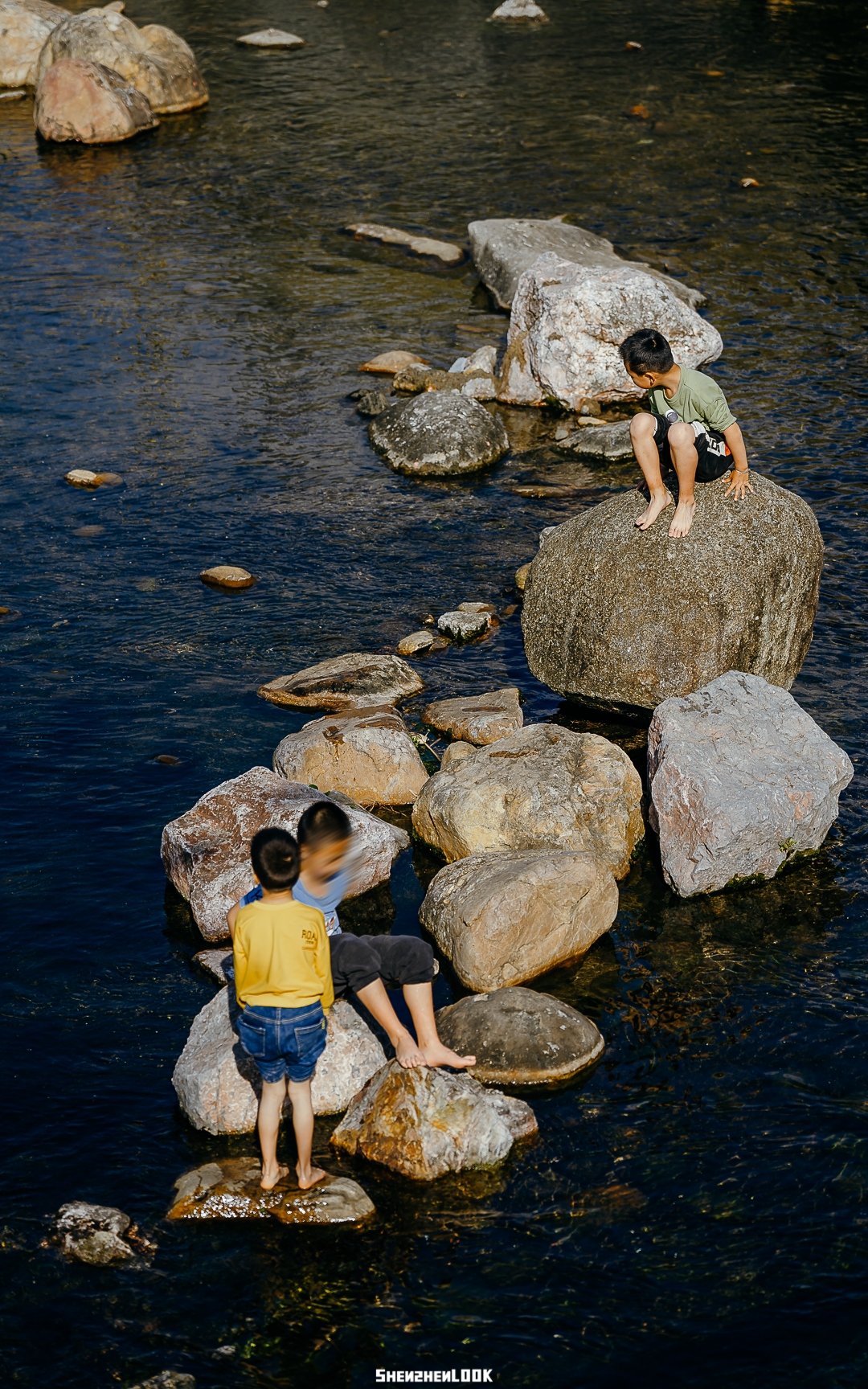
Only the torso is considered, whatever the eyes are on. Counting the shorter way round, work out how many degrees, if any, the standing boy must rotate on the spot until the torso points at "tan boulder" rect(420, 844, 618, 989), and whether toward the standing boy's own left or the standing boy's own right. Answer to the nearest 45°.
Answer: approximately 45° to the standing boy's own right

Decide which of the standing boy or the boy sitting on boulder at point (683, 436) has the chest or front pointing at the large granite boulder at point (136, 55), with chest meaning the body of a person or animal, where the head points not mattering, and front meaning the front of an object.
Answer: the standing boy

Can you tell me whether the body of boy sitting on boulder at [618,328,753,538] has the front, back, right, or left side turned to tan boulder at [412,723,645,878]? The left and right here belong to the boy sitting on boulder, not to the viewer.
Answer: front

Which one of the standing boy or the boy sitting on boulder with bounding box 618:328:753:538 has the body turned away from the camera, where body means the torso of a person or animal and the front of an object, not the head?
the standing boy

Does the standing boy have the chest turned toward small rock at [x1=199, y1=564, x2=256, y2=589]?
yes

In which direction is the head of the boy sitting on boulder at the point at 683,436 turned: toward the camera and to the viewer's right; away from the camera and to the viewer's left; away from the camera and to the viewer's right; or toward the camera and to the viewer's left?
away from the camera and to the viewer's left

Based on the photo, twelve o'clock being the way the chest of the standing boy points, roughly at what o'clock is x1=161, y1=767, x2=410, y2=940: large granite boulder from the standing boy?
The large granite boulder is roughly at 12 o'clock from the standing boy.

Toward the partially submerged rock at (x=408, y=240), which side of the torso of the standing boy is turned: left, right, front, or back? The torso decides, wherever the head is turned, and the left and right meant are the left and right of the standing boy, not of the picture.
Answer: front

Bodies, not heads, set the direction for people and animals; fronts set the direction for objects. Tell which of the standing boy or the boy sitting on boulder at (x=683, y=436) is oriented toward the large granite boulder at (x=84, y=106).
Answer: the standing boy

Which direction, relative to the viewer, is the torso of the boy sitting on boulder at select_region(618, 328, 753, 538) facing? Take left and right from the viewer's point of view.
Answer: facing the viewer and to the left of the viewer

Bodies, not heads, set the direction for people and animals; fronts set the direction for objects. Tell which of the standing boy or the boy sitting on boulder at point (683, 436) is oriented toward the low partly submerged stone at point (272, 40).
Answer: the standing boy

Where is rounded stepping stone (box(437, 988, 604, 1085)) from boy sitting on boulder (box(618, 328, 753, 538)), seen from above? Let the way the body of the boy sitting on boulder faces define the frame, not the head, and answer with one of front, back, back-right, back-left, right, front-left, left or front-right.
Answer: front-left

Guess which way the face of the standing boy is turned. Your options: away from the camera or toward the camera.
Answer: away from the camera

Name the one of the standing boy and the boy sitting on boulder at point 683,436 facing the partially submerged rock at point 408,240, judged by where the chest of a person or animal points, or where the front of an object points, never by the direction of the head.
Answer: the standing boy

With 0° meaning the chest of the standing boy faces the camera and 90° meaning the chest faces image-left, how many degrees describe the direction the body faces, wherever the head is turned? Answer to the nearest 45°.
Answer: approximately 180°

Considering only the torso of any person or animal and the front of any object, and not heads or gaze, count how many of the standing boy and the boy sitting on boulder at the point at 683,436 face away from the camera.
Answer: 1
